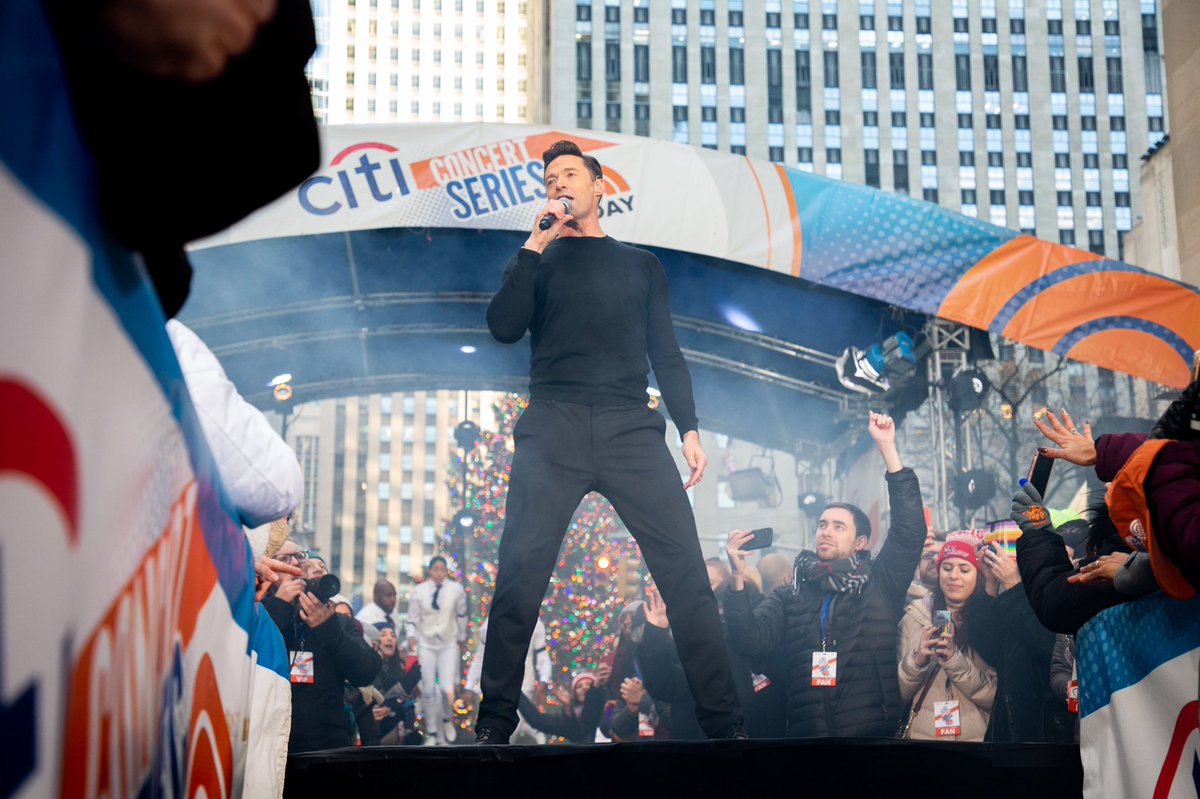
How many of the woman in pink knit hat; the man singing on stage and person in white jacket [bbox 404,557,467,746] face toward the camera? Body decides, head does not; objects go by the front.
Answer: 3

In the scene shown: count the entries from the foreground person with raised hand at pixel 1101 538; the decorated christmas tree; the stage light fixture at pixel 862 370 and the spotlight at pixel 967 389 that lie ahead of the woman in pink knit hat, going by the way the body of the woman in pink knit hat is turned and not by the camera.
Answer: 1

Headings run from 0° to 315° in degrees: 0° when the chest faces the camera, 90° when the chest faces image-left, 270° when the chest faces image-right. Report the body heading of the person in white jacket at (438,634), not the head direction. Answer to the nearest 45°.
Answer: approximately 0°

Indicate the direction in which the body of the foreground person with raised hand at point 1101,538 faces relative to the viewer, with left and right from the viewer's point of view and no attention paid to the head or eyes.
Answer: facing to the left of the viewer

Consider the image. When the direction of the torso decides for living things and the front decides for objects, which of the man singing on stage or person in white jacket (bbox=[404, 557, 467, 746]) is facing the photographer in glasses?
the person in white jacket

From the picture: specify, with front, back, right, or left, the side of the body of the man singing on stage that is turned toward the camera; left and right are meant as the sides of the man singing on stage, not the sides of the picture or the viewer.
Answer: front

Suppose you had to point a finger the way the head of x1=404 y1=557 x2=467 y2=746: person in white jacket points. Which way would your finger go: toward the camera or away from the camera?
toward the camera

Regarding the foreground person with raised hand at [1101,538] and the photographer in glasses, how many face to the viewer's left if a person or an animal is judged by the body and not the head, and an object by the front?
1

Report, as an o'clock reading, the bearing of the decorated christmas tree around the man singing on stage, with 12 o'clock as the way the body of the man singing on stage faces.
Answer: The decorated christmas tree is roughly at 6 o'clock from the man singing on stage.
